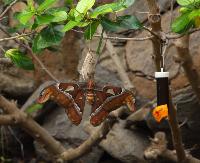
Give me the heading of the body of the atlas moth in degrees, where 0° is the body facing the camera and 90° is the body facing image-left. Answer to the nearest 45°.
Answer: approximately 180°
